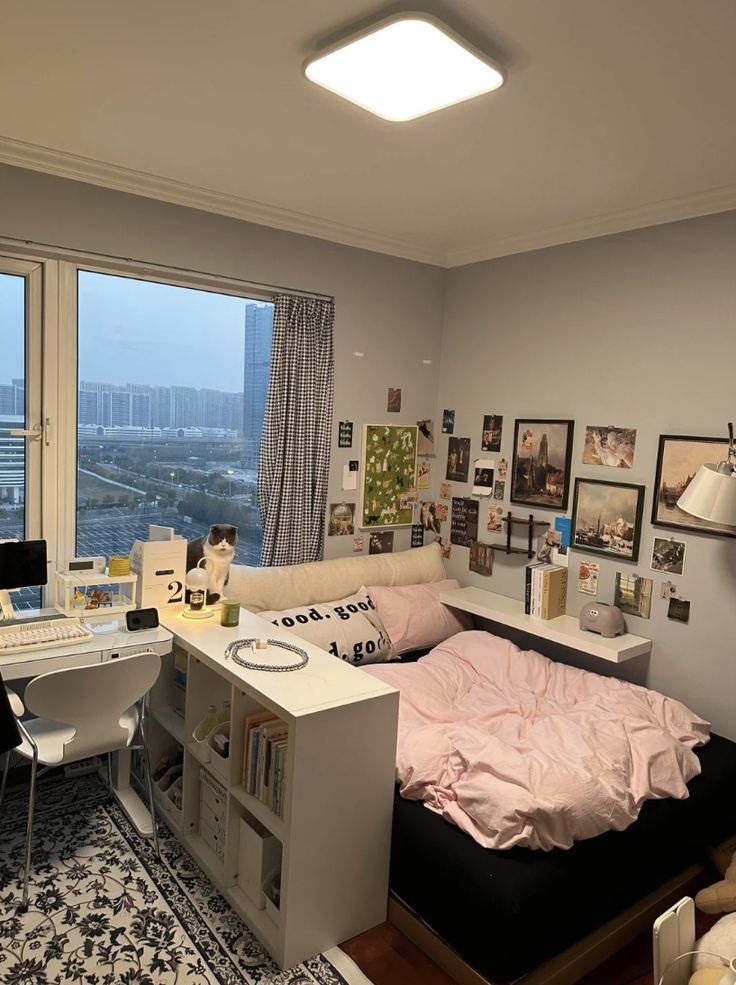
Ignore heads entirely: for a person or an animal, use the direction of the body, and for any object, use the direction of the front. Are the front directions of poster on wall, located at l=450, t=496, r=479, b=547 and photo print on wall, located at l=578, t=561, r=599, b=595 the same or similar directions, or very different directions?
same or similar directions

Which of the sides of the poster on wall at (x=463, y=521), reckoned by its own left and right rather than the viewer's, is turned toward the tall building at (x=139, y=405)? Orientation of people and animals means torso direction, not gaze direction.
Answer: right

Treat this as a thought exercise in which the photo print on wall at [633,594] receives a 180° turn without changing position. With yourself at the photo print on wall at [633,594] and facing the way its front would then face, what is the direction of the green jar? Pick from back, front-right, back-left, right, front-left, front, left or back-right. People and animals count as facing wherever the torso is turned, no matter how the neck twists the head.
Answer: back

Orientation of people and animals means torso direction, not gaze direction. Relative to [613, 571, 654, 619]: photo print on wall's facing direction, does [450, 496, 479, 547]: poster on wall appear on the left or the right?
on its right

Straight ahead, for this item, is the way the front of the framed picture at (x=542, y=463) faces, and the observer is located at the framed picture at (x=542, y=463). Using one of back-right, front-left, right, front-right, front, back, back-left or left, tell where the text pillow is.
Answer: front

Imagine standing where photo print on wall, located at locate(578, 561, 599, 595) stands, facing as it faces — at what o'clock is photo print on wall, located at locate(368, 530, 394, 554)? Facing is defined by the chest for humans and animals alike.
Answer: photo print on wall, located at locate(368, 530, 394, 554) is roughly at 2 o'clock from photo print on wall, located at locate(578, 561, 599, 595).

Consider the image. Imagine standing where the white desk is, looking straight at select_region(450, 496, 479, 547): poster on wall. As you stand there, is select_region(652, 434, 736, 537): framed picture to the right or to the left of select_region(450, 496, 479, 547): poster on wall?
right

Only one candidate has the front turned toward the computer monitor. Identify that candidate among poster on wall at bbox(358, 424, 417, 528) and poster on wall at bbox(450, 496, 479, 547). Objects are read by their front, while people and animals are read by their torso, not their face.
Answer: poster on wall at bbox(450, 496, 479, 547)

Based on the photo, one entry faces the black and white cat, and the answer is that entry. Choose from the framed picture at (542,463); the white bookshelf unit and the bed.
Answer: the framed picture

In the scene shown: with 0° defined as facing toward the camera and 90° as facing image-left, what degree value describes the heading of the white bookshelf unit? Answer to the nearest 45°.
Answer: approximately 45°

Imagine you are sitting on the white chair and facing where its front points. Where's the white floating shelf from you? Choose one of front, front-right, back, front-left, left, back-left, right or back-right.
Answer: back-right

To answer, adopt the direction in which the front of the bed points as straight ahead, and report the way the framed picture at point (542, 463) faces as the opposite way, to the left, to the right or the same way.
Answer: to the right

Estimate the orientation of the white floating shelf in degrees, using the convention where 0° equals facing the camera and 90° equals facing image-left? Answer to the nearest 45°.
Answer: approximately 45°

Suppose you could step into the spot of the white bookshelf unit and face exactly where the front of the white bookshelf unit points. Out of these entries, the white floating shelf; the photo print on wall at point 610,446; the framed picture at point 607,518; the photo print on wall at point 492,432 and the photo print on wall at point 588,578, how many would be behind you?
5

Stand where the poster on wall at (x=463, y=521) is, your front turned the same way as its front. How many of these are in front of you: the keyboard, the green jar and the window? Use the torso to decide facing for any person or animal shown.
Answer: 3

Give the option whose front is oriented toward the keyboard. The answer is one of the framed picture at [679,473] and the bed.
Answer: the framed picture

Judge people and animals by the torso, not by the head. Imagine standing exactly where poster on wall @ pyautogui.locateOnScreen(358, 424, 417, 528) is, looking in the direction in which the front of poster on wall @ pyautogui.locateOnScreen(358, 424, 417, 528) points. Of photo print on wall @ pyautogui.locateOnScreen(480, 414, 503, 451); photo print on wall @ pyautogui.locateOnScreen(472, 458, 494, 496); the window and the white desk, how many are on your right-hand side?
2

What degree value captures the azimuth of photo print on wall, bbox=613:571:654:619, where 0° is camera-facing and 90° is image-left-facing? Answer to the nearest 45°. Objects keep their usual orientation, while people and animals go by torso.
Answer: approximately 45°

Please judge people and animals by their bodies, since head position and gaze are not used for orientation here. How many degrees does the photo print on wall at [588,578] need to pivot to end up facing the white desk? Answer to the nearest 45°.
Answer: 0° — it already faces it

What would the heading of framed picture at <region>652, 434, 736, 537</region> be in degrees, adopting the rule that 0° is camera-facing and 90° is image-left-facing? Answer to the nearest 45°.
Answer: approximately 45°
